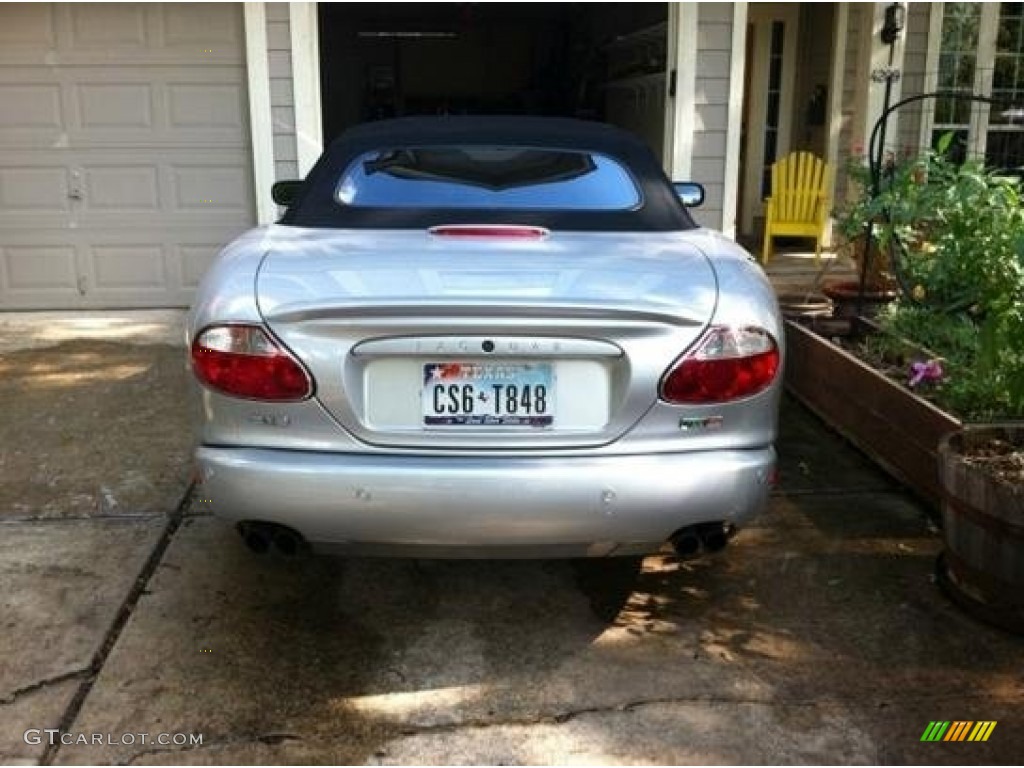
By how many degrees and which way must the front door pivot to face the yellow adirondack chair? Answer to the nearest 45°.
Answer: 0° — it already faces it

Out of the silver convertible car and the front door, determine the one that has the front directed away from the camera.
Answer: the silver convertible car

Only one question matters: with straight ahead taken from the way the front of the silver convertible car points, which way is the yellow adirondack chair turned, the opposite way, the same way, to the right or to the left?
the opposite way

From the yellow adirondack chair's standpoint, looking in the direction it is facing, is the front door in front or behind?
behind

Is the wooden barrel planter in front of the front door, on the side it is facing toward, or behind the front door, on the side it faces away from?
in front

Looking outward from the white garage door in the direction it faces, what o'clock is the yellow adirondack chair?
The yellow adirondack chair is roughly at 9 o'clock from the white garage door.

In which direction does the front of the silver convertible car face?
away from the camera

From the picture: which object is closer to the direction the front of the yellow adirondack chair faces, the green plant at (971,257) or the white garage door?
the green plant

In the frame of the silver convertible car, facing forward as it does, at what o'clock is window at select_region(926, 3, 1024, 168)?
The window is roughly at 1 o'clock from the silver convertible car.
